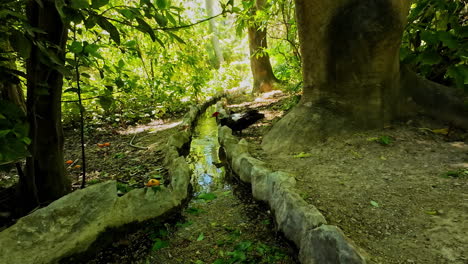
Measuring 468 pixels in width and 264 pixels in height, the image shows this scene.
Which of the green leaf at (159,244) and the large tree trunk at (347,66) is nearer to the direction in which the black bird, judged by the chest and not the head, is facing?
the green leaf

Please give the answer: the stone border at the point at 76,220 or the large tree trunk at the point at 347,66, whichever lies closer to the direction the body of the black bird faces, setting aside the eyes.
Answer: the stone border

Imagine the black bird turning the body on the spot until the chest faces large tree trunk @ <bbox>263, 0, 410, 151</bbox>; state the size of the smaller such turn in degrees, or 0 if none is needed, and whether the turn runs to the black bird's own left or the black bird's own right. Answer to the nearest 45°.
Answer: approximately 135° to the black bird's own left

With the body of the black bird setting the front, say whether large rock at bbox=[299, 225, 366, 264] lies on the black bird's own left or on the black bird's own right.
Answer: on the black bird's own left

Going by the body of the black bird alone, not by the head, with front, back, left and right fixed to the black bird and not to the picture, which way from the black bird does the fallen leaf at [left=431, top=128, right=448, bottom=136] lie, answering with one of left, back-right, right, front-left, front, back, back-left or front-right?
back-left

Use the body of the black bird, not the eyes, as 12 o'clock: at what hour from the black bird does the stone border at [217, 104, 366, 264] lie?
The stone border is roughly at 9 o'clock from the black bird.

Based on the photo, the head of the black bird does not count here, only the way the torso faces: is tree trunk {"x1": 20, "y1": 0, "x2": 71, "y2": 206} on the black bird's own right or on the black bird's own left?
on the black bird's own left

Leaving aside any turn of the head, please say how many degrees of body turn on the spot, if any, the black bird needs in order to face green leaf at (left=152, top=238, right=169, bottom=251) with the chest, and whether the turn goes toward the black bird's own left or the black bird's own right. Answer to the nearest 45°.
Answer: approximately 90° to the black bird's own left

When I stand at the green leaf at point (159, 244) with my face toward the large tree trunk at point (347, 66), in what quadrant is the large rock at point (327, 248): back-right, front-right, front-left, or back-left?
front-right

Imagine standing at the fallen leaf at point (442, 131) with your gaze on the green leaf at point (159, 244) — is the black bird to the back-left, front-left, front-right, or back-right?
front-right

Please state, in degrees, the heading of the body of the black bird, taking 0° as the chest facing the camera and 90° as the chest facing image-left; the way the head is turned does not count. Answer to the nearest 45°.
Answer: approximately 90°
